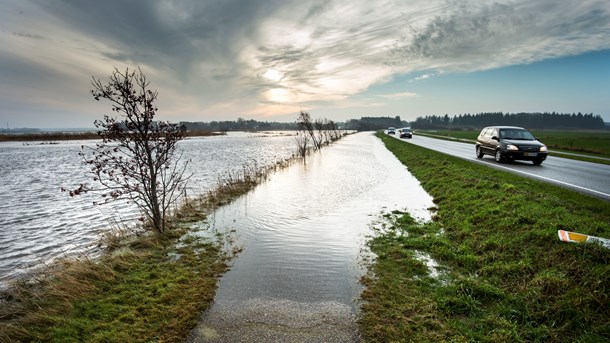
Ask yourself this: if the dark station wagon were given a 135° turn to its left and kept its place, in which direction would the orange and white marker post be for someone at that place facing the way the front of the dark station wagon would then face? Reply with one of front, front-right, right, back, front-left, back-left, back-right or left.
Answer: back

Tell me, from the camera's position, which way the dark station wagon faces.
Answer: facing the viewer and to the right of the viewer
